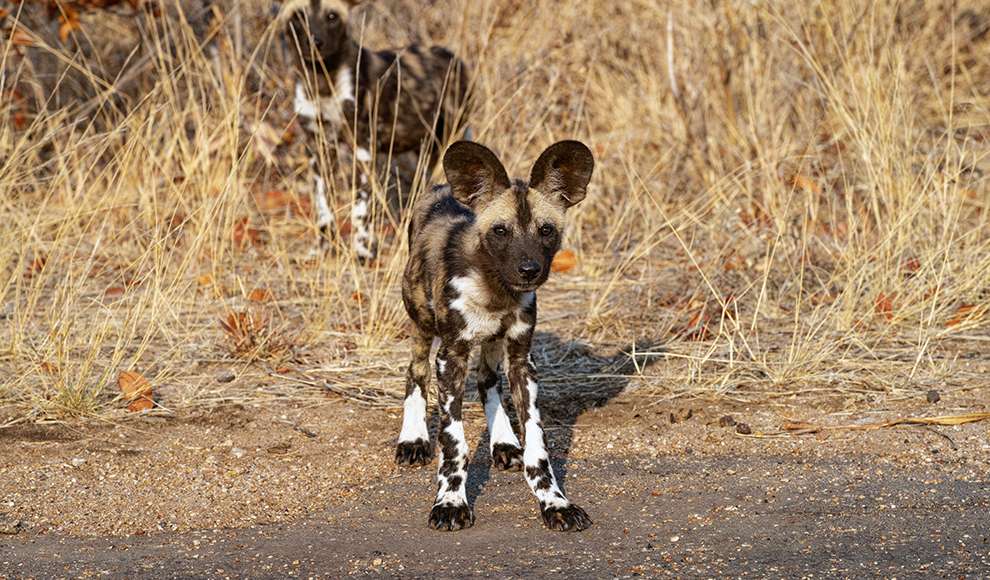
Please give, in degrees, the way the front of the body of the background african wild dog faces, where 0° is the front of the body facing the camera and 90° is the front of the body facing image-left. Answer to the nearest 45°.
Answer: approximately 45°

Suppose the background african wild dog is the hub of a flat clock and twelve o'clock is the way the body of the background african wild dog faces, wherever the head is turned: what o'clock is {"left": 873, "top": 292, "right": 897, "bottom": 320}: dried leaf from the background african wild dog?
The dried leaf is roughly at 9 o'clock from the background african wild dog.

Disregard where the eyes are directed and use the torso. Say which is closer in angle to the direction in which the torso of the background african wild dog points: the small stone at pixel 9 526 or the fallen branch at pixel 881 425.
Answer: the small stone

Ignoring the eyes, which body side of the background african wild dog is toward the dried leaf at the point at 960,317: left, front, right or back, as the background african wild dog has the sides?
left

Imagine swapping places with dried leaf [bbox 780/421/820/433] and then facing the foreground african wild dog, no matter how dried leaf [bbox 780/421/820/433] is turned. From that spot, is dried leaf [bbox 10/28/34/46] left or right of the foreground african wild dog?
right

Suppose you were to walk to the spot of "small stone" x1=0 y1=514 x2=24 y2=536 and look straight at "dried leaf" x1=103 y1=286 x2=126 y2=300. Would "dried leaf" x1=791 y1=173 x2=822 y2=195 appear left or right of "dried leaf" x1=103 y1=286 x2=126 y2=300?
right

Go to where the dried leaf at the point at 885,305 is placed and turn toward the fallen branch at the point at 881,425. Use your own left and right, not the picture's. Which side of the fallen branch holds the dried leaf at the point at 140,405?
right

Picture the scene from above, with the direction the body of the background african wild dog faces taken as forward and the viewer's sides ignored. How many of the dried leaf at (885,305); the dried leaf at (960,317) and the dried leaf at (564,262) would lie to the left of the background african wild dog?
3

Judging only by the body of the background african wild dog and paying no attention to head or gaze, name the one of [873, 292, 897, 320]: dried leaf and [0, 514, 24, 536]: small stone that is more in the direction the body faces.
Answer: the small stone

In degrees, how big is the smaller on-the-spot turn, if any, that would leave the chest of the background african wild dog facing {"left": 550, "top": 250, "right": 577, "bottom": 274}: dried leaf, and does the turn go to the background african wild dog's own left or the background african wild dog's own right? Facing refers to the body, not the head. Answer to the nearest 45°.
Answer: approximately 90° to the background african wild dog's own left

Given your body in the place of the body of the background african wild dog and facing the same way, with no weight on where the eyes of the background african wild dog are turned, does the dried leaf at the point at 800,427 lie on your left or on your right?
on your left

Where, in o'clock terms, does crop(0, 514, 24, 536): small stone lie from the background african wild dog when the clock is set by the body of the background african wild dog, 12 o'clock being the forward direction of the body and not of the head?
The small stone is roughly at 11 o'clock from the background african wild dog.
